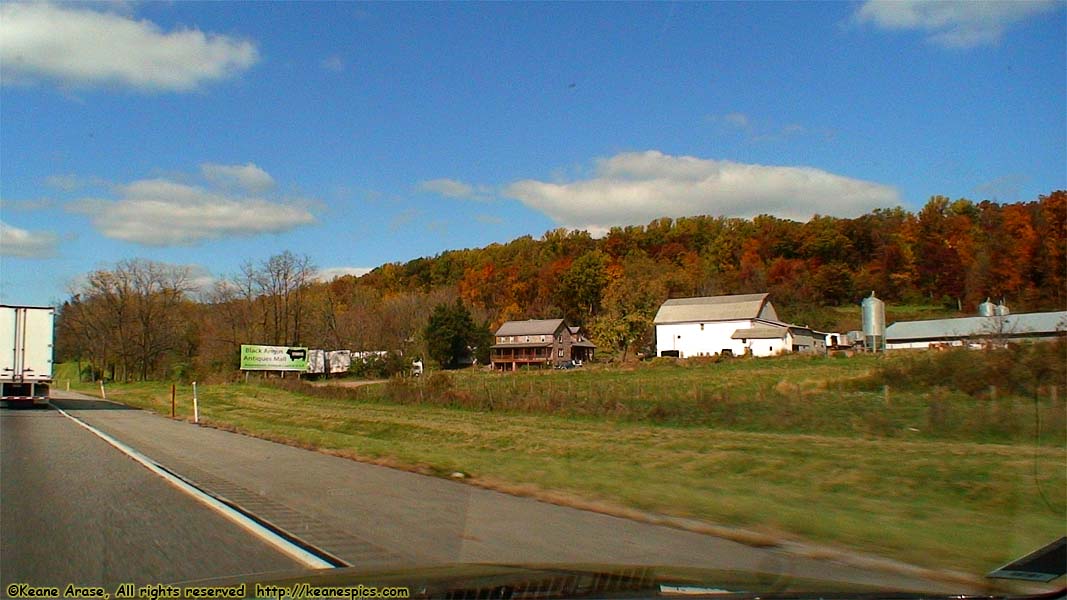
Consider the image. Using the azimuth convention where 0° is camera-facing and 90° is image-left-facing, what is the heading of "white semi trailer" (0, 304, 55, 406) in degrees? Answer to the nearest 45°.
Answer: approximately 180°
